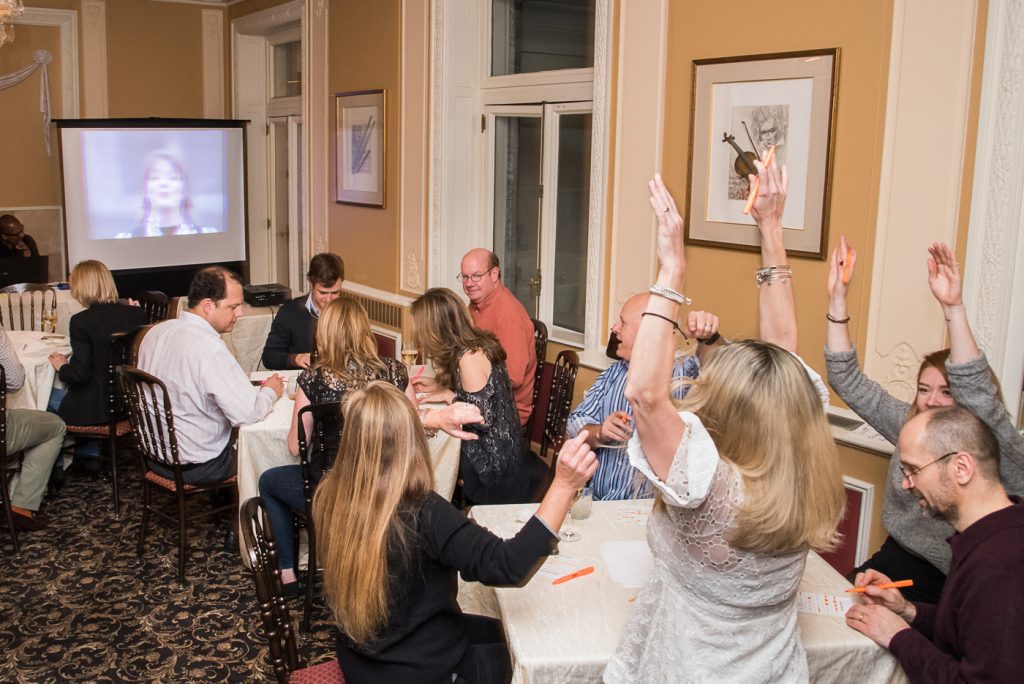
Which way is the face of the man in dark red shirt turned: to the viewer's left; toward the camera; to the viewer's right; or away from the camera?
to the viewer's left

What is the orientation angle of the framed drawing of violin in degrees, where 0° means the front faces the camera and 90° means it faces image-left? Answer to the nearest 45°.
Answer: approximately 45°

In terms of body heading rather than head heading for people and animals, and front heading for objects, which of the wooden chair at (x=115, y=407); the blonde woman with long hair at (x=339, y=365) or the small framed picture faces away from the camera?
the blonde woman with long hair

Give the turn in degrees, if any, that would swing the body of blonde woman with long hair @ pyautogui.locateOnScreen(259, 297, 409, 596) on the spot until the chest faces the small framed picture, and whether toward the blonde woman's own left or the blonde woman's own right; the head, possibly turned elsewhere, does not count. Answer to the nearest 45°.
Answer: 0° — they already face it

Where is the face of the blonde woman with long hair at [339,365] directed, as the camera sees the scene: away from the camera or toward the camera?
away from the camera

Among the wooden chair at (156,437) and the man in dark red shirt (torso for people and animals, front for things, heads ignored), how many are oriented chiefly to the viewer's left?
1

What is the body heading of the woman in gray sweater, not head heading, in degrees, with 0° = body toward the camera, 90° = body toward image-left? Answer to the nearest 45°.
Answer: approximately 45°

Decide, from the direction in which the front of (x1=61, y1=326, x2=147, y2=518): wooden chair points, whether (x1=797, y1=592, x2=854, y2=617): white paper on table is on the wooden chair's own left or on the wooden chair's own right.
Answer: on the wooden chair's own left

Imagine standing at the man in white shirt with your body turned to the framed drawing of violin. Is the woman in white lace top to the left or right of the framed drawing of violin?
right

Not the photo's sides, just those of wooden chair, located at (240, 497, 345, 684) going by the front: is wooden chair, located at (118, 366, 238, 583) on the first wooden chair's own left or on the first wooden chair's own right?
on the first wooden chair's own left
